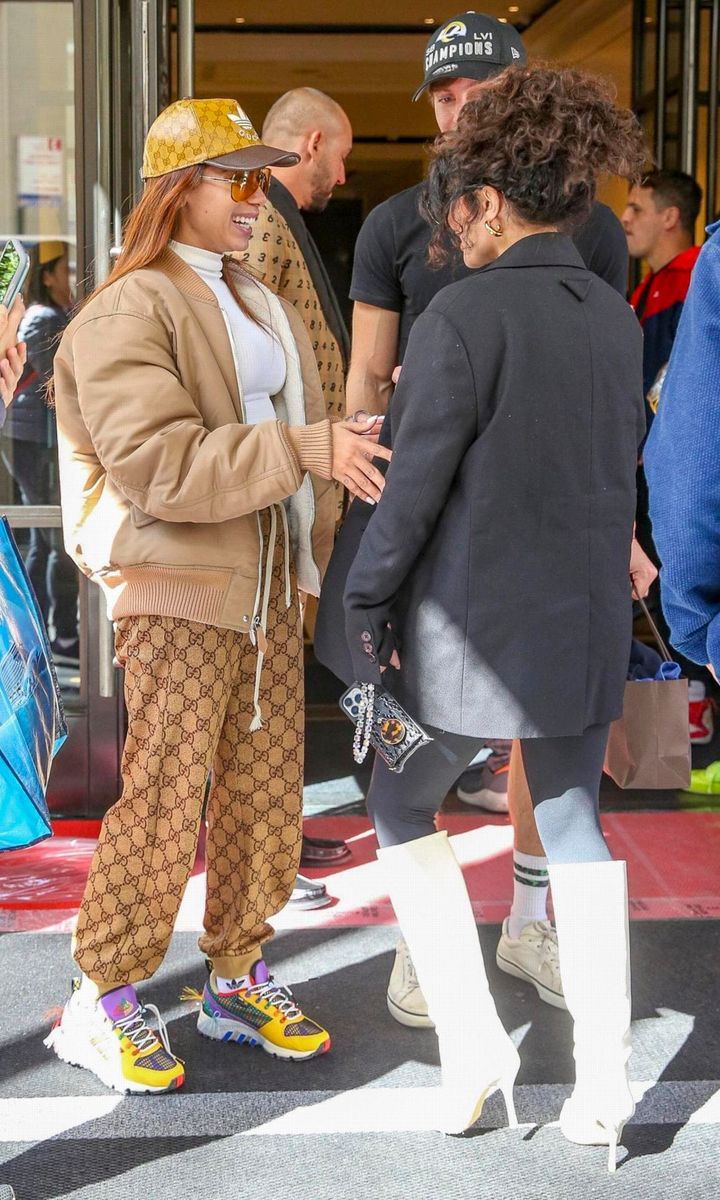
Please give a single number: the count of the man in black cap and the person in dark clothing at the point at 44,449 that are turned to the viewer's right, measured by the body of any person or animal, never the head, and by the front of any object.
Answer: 1

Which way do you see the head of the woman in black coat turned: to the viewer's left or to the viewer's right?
to the viewer's left

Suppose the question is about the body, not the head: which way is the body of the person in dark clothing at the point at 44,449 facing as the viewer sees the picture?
to the viewer's right

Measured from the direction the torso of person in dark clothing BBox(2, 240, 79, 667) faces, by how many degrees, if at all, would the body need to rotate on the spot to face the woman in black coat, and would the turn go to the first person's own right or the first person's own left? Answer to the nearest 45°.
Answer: approximately 90° to the first person's own right

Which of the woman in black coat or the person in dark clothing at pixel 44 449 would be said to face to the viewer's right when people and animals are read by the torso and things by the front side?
the person in dark clothing

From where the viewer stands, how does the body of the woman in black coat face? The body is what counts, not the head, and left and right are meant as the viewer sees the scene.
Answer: facing away from the viewer and to the left of the viewer

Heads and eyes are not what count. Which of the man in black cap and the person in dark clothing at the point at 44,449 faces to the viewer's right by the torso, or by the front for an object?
the person in dark clothing
